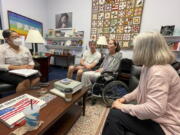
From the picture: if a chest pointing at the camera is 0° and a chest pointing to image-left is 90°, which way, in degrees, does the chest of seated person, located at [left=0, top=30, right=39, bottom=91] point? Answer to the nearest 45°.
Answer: approximately 315°

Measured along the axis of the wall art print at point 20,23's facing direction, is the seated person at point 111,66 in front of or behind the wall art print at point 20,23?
in front

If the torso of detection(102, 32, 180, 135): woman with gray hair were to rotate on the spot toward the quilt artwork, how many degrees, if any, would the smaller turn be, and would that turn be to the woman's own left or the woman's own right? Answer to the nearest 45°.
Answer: approximately 90° to the woman's own right

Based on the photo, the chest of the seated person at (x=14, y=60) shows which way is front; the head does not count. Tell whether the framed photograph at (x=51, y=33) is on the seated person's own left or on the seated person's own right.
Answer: on the seated person's own left

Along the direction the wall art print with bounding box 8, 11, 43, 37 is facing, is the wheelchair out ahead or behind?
ahead

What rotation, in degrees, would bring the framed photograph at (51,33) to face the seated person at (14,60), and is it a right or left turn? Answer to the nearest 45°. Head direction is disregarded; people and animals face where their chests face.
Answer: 0° — it already faces them

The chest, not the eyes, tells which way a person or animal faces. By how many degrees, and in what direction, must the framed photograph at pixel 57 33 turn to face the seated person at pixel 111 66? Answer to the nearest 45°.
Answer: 0° — it already faces them

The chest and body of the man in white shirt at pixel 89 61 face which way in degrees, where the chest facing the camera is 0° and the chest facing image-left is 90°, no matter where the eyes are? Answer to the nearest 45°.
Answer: approximately 45°

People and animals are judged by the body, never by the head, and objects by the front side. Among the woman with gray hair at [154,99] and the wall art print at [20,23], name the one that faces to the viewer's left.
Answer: the woman with gray hair

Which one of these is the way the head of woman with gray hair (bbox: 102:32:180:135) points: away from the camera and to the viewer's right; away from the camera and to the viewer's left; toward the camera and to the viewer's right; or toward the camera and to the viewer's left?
away from the camera and to the viewer's left

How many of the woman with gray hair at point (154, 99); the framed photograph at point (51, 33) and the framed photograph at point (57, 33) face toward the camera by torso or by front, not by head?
2

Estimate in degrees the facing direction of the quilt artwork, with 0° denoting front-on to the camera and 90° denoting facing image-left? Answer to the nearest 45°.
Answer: approximately 45°

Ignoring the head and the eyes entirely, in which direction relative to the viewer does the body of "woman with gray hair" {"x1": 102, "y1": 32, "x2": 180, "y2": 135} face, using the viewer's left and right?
facing to the left of the viewer
